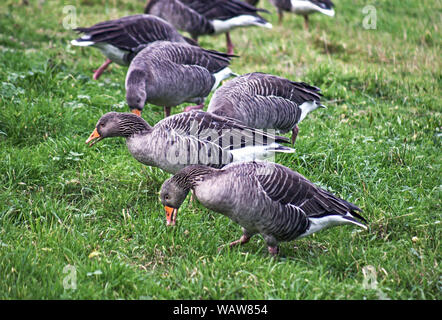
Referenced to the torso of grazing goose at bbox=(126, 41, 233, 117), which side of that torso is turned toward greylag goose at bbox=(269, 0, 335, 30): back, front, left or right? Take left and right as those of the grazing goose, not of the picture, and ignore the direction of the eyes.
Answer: back

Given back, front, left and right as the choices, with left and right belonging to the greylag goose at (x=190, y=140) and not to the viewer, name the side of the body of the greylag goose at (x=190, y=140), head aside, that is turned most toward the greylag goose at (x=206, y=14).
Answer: right

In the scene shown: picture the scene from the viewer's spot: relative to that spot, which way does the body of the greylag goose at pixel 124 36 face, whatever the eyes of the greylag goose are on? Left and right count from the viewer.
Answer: facing to the right of the viewer

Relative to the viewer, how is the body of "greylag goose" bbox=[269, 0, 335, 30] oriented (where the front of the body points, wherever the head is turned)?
to the viewer's left

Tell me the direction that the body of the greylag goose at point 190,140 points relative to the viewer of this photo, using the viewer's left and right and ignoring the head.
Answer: facing to the left of the viewer

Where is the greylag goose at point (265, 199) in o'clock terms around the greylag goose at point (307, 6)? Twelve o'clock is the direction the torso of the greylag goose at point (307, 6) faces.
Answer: the greylag goose at point (265, 199) is roughly at 9 o'clock from the greylag goose at point (307, 6).

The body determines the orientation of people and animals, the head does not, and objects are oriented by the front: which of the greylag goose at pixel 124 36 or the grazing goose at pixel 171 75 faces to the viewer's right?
the greylag goose

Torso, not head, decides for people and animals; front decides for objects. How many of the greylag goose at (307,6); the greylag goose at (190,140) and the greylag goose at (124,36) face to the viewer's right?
1

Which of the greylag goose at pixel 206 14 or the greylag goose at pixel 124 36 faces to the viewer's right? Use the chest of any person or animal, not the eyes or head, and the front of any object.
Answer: the greylag goose at pixel 124 36

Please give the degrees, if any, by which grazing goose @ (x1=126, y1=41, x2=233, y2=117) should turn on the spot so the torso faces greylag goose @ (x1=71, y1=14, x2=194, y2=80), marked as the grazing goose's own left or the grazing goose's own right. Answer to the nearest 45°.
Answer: approximately 90° to the grazing goose's own right

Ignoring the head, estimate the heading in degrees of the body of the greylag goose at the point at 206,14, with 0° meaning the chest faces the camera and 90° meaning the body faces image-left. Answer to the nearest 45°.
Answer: approximately 90°

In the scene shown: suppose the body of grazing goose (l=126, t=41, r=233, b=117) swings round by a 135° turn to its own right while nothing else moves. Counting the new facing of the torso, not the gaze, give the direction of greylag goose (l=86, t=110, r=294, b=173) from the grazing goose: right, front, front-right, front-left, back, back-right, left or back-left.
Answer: back

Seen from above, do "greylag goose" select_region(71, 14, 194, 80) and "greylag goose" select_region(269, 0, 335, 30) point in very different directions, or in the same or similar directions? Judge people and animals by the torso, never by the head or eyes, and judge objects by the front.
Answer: very different directions
